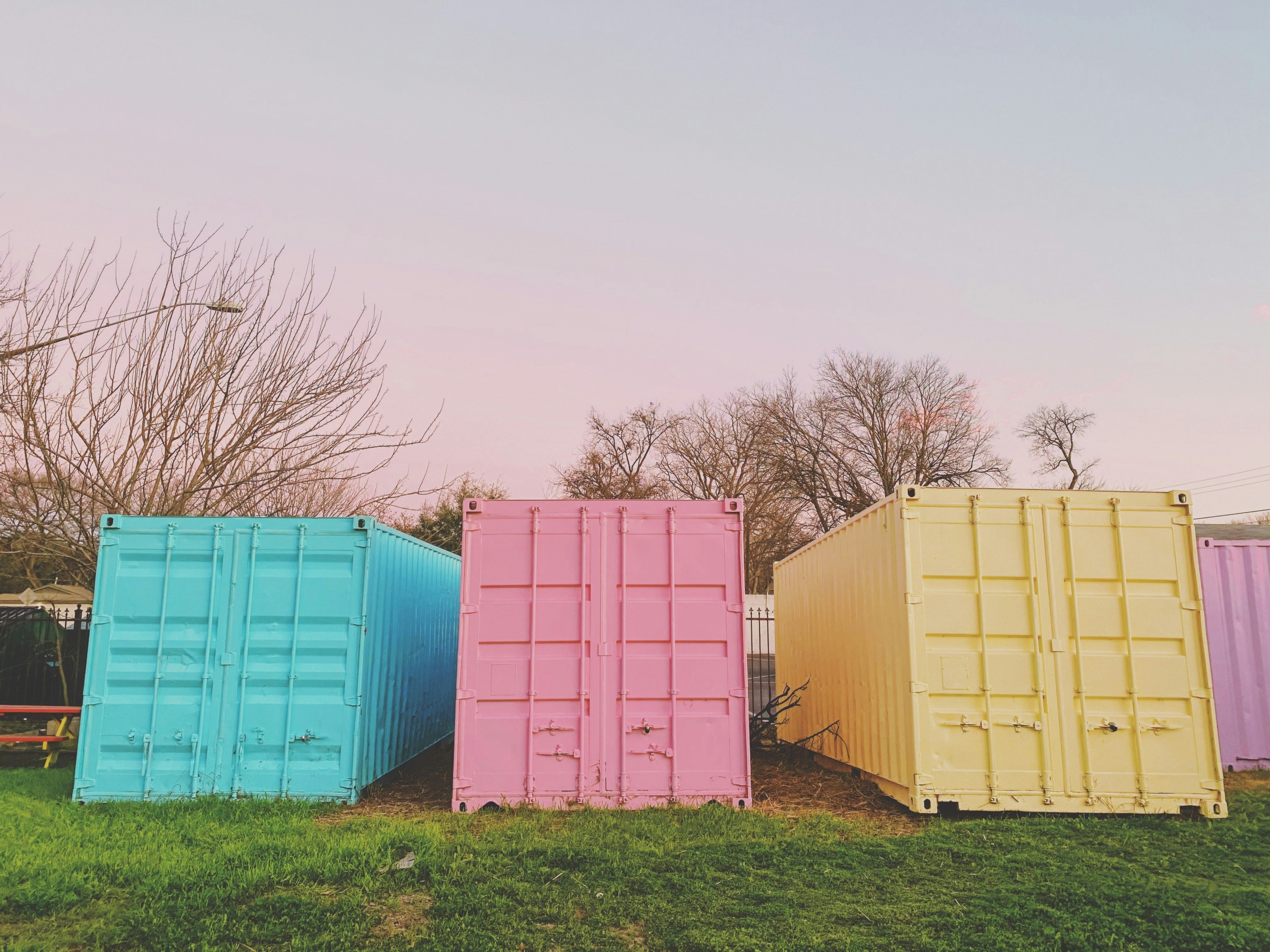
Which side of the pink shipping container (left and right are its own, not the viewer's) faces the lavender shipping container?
left

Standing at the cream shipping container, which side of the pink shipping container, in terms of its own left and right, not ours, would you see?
left

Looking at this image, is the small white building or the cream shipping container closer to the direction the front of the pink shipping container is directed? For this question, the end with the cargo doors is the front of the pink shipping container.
the cream shipping container

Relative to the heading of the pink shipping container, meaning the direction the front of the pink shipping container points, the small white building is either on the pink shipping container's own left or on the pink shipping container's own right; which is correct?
on the pink shipping container's own right

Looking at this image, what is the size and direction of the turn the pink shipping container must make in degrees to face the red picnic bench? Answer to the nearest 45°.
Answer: approximately 135° to its right

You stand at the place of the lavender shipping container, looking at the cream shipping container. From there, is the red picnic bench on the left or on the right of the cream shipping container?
right

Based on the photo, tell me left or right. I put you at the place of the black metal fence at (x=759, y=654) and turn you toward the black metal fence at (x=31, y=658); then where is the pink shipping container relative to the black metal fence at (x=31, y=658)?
left

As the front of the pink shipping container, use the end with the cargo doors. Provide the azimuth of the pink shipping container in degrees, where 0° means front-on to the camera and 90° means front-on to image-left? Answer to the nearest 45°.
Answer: approximately 0°

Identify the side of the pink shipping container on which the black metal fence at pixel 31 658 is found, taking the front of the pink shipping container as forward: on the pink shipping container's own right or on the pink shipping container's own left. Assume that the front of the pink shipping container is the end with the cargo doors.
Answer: on the pink shipping container's own right
